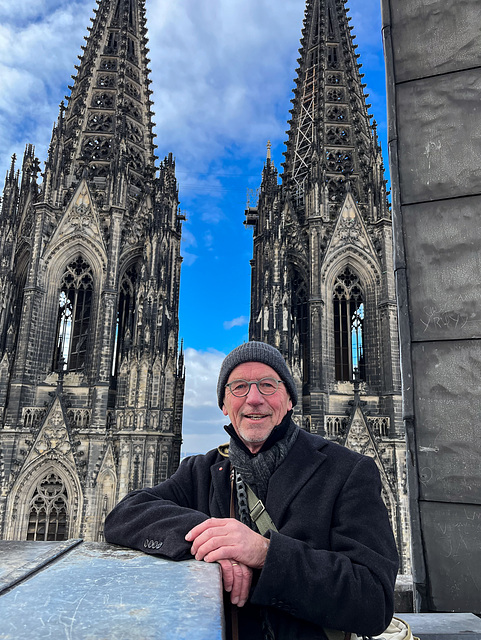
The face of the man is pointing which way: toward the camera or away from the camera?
toward the camera

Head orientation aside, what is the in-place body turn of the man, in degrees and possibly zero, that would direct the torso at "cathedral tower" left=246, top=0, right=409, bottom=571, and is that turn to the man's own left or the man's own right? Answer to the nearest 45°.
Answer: approximately 135° to the man's own right

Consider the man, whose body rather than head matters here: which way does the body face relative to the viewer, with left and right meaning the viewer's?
facing the viewer and to the left of the viewer

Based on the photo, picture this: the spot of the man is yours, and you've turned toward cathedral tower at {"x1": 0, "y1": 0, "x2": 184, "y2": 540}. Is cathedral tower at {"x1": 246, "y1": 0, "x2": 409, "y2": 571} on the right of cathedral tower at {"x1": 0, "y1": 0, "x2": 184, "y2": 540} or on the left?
right

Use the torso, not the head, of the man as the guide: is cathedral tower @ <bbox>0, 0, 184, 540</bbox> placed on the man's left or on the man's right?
on the man's right
